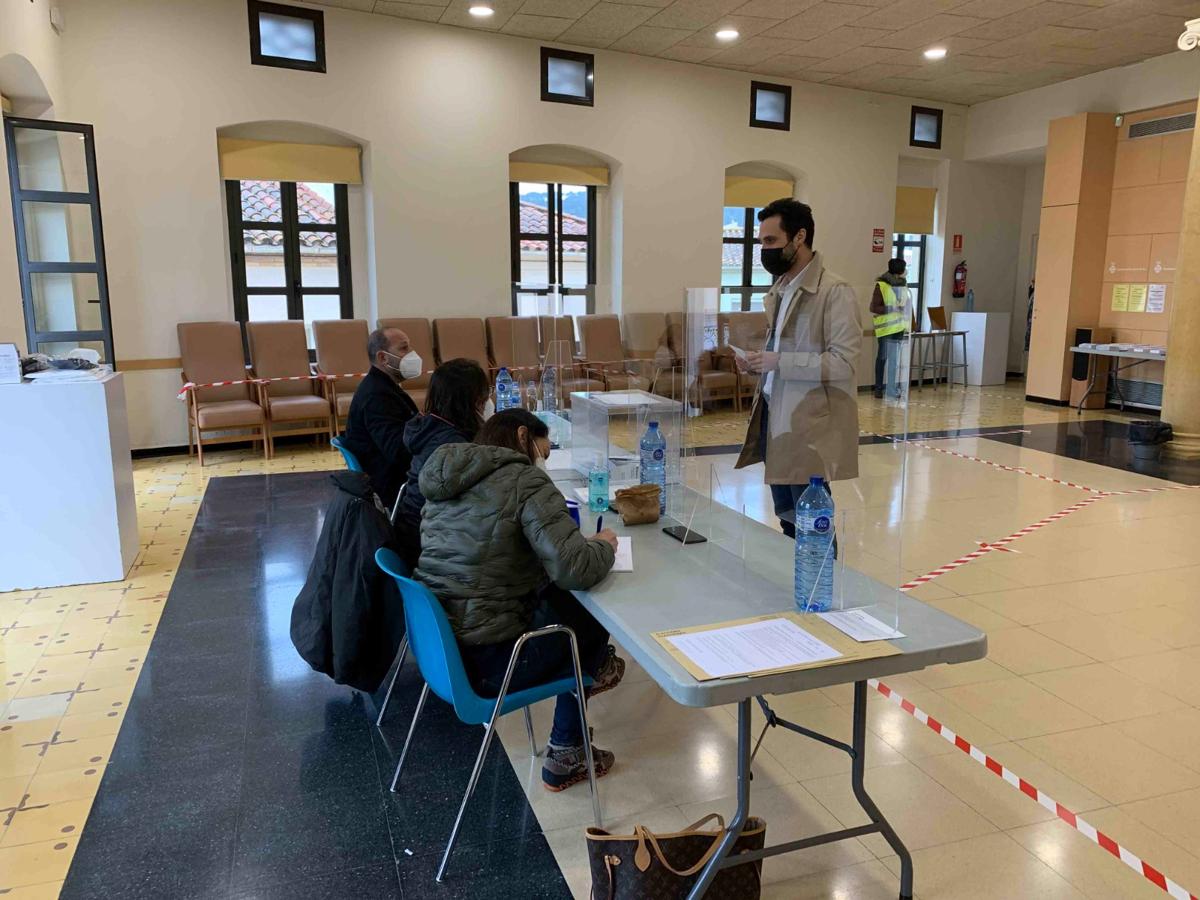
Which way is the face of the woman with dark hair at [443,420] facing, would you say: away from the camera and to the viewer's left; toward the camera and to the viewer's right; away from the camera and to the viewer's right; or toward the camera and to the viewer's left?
away from the camera and to the viewer's right

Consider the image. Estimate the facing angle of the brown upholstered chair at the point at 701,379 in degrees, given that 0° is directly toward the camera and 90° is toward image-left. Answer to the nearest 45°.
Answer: approximately 315°

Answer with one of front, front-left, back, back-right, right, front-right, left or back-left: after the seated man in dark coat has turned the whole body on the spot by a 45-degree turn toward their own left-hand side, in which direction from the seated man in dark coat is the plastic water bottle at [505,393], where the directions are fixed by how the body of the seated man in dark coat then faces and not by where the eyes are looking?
front

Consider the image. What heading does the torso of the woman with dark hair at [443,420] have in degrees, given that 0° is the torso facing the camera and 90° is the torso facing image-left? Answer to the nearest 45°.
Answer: approximately 225°

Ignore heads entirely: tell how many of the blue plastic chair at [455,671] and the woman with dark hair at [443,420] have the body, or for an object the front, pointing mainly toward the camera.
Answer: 0

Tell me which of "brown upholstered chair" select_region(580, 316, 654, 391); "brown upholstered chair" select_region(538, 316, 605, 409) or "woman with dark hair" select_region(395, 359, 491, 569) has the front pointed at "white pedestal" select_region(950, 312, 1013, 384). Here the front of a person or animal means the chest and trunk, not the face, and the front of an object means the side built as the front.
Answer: the woman with dark hair

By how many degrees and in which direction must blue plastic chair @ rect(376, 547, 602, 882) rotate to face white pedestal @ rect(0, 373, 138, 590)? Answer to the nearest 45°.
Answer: approximately 90° to its left

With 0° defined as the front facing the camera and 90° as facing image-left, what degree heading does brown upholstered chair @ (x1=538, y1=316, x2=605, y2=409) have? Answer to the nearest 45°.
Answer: approximately 315°

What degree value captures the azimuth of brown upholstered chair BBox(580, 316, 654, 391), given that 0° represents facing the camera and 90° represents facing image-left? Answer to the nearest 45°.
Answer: approximately 315°

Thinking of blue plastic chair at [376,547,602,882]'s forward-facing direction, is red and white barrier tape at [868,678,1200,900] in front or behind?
in front

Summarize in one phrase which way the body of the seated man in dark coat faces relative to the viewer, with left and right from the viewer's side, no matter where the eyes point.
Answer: facing to the right of the viewer

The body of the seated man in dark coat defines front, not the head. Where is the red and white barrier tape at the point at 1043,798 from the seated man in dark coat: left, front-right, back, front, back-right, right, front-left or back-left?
front-right

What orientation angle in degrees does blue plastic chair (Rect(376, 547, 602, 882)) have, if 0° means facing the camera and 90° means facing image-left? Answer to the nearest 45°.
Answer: approximately 225°

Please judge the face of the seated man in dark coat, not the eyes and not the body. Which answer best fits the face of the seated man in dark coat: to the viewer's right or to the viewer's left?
to the viewer's right
